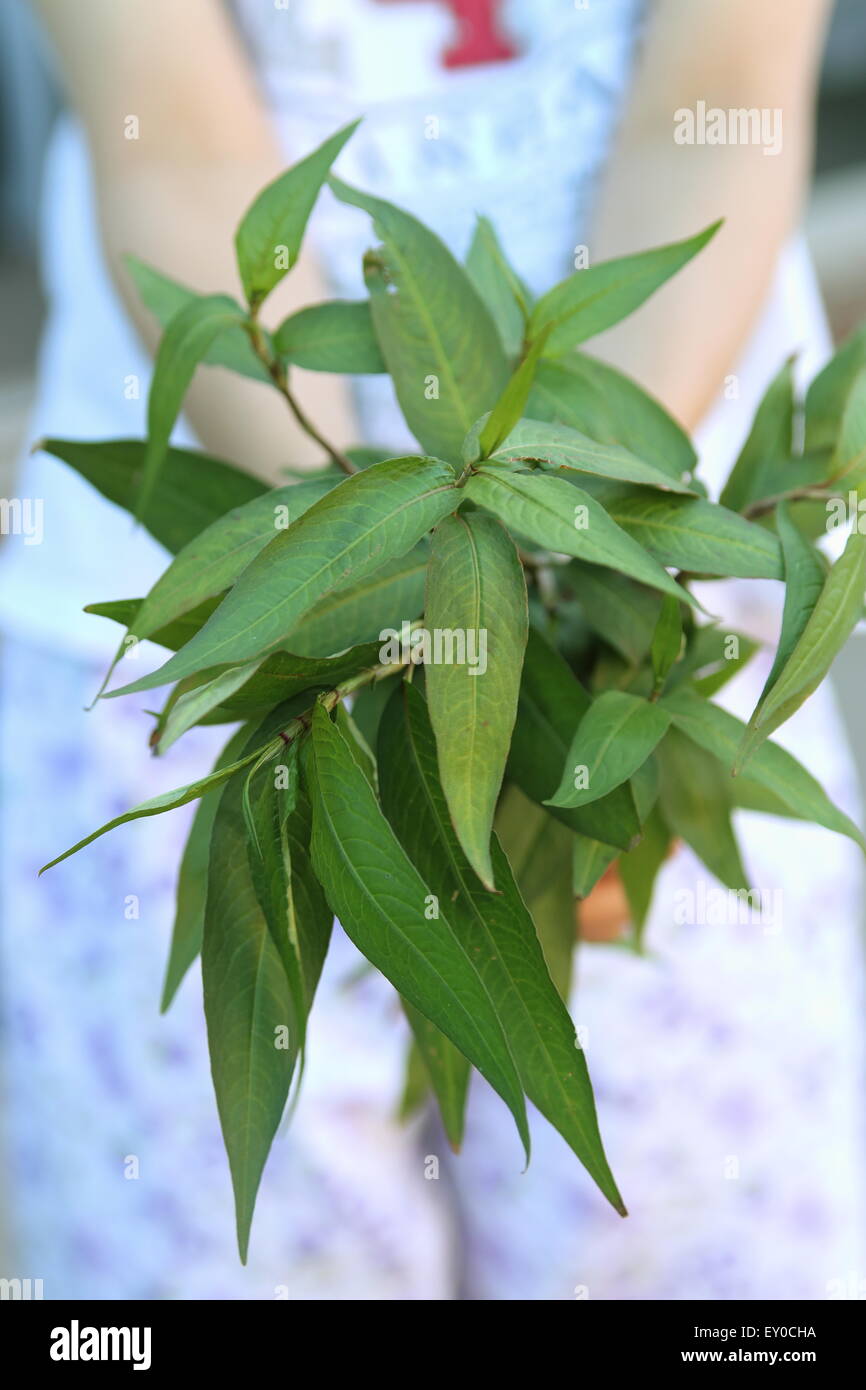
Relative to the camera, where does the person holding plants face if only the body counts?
toward the camera
